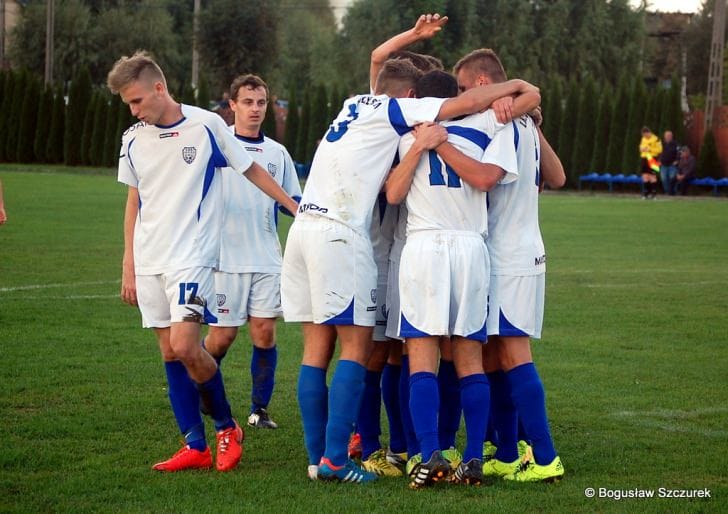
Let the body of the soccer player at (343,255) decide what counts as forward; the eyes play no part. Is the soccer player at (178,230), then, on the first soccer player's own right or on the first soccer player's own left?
on the first soccer player's own left

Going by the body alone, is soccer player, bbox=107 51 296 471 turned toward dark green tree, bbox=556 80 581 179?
no

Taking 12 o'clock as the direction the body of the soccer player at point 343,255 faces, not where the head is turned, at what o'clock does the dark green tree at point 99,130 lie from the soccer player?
The dark green tree is roughly at 10 o'clock from the soccer player.

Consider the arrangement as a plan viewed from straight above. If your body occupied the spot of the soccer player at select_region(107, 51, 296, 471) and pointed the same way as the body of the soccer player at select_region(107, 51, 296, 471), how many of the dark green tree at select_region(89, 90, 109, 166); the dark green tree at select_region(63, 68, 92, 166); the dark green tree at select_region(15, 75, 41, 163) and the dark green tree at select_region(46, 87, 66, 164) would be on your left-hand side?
0

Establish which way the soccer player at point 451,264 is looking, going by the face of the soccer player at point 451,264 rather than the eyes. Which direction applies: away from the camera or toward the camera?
away from the camera

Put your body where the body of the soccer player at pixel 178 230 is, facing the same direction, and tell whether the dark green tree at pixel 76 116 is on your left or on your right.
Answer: on your right

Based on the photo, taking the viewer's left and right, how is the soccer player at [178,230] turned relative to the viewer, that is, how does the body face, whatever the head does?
facing the viewer and to the left of the viewer

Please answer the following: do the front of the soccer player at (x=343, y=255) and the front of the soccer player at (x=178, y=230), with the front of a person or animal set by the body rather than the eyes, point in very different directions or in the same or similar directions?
very different directions

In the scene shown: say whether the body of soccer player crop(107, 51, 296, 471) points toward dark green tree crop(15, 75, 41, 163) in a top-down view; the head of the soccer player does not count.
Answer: no

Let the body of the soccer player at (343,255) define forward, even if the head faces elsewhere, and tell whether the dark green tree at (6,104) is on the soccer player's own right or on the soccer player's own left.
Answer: on the soccer player's own left

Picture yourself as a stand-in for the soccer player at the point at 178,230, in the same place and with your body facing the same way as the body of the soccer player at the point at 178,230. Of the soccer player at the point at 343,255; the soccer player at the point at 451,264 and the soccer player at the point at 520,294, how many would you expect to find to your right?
0

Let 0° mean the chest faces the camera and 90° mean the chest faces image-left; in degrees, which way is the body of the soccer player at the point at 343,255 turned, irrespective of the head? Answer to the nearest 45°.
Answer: approximately 225°

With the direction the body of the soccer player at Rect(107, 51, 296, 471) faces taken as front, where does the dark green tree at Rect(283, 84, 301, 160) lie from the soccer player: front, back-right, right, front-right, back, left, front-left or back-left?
back-right

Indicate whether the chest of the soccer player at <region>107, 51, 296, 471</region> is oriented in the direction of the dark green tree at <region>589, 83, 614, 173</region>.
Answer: no
